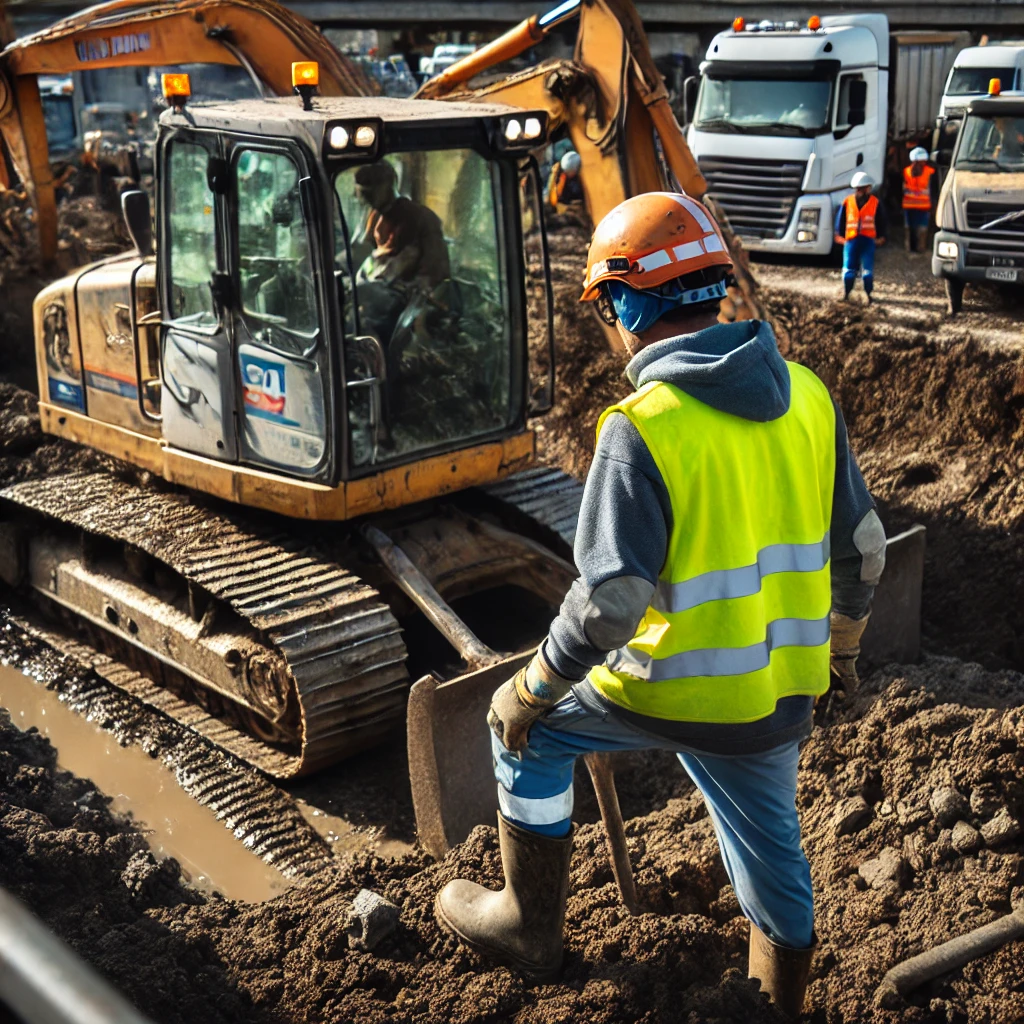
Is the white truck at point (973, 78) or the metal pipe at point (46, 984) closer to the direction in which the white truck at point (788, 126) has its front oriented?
the metal pipe

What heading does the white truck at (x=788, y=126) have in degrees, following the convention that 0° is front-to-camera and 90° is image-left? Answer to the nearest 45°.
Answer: approximately 45°

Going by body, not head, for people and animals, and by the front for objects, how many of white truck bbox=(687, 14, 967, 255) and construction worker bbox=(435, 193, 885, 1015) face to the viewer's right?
0

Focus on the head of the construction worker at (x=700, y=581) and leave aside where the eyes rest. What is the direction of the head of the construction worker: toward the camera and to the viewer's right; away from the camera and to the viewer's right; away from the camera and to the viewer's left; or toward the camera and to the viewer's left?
away from the camera and to the viewer's left

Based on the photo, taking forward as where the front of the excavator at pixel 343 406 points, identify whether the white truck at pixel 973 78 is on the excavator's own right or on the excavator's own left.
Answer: on the excavator's own left

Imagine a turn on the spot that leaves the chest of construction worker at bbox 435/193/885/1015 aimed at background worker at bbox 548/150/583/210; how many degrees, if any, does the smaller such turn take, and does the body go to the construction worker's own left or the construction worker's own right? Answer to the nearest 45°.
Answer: approximately 45° to the construction worker's own right

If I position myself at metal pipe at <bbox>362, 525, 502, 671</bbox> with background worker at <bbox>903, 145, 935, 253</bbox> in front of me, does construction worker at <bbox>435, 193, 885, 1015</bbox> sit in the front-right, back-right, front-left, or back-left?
back-right

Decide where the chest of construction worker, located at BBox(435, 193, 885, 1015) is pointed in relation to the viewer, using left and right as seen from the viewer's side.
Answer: facing away from the viewer and to the left of the viewer

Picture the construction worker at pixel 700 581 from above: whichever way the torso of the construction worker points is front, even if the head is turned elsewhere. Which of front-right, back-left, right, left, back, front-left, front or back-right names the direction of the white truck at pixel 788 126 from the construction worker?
front-right

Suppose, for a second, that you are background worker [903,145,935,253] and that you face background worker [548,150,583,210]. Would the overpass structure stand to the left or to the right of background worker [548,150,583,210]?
right

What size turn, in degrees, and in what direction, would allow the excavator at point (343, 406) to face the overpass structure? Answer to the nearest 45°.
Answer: approximately 135° to its left

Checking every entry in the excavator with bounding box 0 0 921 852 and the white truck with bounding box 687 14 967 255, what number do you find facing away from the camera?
0

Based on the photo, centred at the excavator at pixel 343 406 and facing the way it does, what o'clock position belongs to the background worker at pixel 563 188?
The background worker is roughly at 8 o'clock from the excavator.
